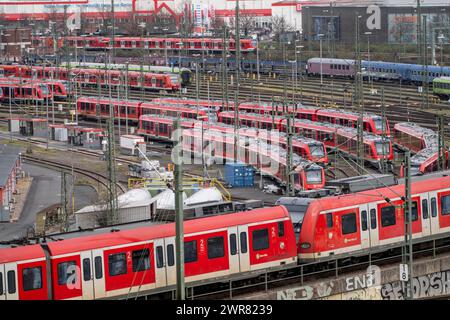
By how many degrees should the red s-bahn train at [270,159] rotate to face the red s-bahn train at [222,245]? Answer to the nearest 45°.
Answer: approximately 45° to its right

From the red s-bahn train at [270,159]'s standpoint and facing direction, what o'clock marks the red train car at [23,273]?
The red train car is roughly at 2 o'clock from the red s-bahn train.

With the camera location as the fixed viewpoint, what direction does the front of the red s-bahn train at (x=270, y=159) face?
facing the viewer and to the right of the viewer
